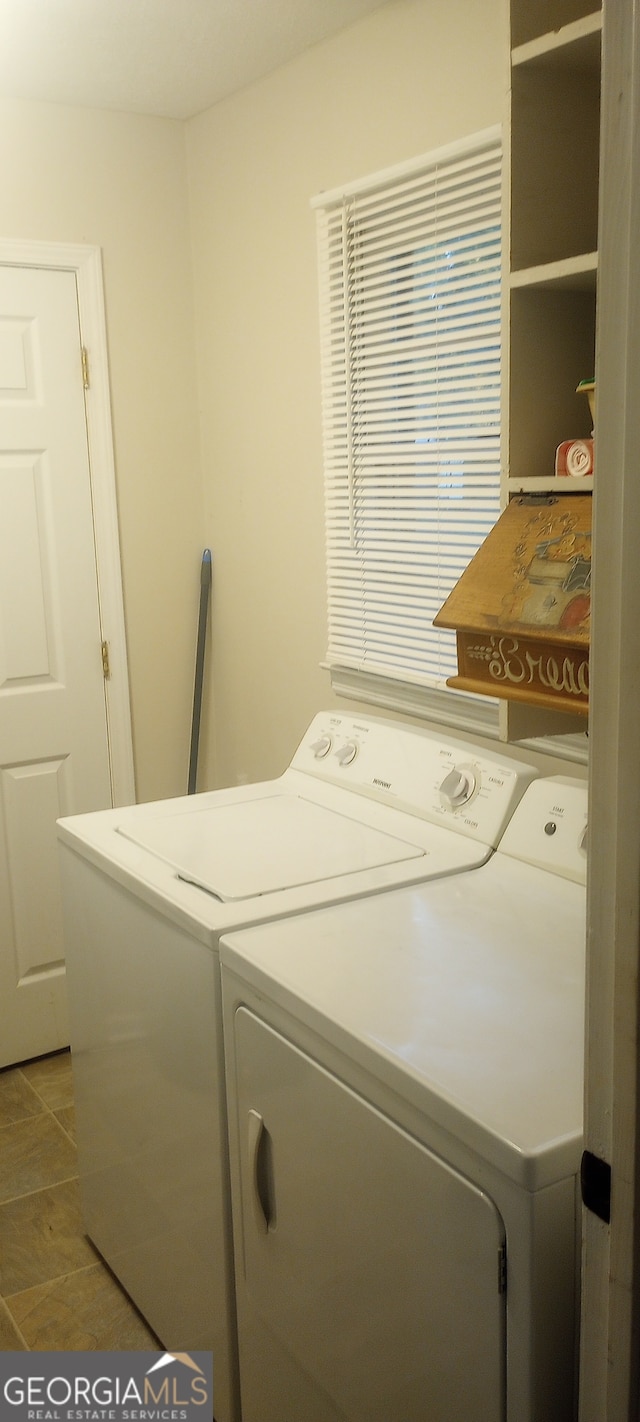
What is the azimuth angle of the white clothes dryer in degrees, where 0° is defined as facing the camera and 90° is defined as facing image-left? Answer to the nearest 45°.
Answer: approximately 45°

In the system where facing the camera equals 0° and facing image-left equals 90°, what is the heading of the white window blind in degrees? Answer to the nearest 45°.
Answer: approximately 45°

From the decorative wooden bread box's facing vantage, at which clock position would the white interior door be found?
The white interior door is roughly at 3 o'clock from the decorative wooden bread box.

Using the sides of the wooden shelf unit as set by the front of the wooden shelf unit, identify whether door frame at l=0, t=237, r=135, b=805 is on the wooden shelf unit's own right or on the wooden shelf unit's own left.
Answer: on the wooden shelf unit's own right

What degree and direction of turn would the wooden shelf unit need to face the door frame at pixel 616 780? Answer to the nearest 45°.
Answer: approximately 45° to its left

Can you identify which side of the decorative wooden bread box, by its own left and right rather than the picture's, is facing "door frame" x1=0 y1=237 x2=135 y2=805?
right
